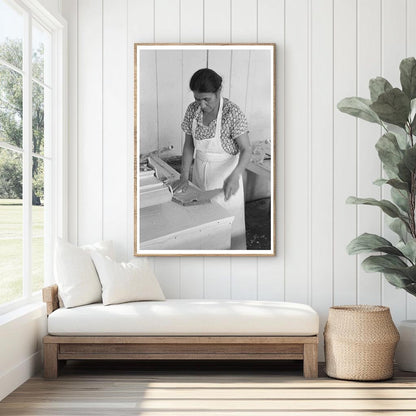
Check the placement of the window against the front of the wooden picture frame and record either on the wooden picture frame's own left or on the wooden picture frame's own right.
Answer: on the wooden picture frame's own right

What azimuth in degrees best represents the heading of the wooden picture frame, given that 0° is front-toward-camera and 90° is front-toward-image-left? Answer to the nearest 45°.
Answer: approximately 0°

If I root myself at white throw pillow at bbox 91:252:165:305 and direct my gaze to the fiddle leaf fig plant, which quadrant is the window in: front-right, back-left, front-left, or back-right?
back-right

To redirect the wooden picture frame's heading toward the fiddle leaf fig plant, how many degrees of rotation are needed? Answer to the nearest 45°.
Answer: approximately 90° to its left

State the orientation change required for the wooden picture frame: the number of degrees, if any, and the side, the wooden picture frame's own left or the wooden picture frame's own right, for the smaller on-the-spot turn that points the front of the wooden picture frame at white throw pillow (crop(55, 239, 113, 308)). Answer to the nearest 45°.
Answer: approximately 45° to the wooden picture frame's own right
